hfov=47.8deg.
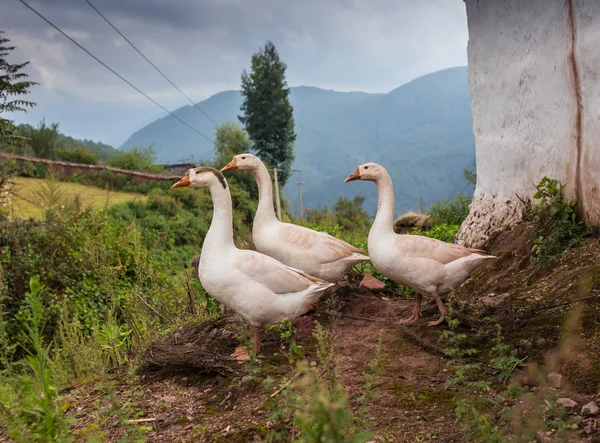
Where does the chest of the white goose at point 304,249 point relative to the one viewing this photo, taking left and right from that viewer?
facing to the left of the viewer

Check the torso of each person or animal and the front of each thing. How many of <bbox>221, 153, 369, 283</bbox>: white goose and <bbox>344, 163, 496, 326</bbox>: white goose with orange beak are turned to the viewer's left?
2

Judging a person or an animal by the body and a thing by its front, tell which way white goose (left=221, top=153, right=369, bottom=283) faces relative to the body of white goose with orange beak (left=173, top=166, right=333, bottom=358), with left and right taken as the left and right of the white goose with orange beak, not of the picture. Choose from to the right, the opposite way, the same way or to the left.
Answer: the same way

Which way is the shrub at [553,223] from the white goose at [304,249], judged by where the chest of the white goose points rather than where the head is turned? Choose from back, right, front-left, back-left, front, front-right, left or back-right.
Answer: back

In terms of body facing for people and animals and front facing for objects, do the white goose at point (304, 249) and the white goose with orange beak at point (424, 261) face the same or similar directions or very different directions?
same or similar directions

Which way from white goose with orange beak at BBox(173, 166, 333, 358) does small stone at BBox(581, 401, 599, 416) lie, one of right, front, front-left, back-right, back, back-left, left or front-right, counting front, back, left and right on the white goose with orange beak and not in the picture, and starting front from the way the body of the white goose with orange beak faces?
back-left

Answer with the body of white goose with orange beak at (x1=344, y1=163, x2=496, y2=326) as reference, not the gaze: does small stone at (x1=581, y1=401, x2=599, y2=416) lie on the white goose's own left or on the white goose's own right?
on the white goose's own left

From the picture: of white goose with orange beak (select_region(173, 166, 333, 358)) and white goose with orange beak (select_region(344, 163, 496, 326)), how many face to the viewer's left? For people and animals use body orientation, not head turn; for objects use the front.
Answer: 2

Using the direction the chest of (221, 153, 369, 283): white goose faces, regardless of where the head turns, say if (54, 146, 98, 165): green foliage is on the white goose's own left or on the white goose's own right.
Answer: on the white goose's own right

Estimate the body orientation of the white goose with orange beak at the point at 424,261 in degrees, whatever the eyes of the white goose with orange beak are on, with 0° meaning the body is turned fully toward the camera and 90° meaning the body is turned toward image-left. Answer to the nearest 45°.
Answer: approximately 90°

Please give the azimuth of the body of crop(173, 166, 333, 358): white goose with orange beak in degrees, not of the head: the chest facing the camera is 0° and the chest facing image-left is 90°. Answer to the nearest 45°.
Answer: approximately 90°

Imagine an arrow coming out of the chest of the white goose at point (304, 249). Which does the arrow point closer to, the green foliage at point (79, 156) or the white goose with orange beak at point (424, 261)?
the green foliage

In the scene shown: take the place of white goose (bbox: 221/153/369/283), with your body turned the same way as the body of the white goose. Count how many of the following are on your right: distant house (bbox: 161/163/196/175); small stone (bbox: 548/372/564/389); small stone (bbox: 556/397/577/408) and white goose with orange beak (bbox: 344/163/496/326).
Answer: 1

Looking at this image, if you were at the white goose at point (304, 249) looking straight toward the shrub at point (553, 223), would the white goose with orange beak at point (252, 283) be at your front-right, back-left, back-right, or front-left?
back-right

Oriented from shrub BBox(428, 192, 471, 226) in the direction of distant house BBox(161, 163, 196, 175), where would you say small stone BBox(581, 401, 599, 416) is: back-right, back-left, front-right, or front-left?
back-left

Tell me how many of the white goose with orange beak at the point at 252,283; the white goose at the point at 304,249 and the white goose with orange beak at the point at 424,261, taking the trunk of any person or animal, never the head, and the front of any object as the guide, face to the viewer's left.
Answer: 3
